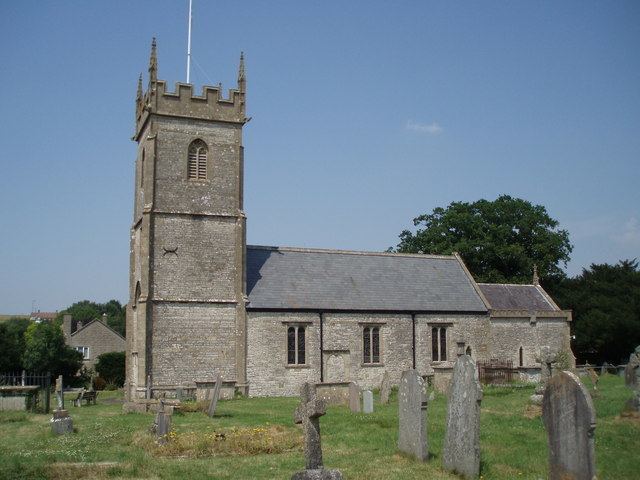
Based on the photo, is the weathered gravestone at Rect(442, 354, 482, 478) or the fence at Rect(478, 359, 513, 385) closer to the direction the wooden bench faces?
the weathered gravestone

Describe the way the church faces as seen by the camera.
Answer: facing to the left of the viewer

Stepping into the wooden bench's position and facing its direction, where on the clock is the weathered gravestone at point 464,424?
The weathered gravestone is roughly at 10 o'clock from the wooden bench.

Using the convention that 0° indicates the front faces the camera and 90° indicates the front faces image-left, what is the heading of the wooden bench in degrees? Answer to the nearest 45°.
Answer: approximately 45°

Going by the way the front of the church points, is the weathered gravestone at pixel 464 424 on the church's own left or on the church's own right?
on the church's own left

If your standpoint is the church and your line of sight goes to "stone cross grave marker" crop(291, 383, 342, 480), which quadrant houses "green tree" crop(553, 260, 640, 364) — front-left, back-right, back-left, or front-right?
back-left

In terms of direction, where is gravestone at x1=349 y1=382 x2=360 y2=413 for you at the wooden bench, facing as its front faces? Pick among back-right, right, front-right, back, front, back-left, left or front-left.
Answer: left

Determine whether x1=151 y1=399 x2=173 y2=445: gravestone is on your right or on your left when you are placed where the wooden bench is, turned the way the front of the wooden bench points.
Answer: on your left

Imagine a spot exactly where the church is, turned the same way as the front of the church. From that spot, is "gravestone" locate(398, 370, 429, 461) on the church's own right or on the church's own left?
on the church's own left

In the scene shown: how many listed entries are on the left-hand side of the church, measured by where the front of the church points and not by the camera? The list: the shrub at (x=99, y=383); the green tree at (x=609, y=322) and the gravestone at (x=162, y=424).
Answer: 1

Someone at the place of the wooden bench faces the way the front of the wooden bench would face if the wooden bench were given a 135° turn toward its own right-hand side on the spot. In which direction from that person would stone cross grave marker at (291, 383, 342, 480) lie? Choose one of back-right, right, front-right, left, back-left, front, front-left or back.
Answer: back

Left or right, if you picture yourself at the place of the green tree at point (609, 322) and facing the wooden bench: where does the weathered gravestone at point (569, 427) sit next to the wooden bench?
left

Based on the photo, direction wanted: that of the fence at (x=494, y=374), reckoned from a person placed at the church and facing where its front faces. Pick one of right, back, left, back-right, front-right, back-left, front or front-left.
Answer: back
